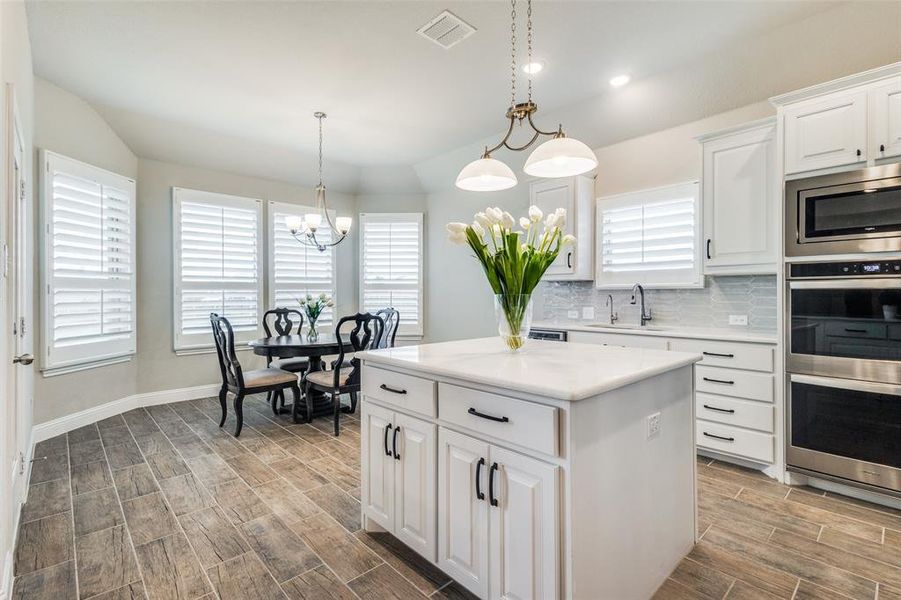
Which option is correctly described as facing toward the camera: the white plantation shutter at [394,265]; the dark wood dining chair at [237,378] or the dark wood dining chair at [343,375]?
the white plantation shutter

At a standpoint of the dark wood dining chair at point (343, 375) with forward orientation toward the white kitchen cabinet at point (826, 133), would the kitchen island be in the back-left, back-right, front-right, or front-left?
front-right

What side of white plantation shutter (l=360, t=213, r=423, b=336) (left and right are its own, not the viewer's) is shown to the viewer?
front

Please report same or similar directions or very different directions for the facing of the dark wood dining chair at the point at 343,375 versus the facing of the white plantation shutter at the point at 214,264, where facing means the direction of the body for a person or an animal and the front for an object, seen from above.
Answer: very different directions

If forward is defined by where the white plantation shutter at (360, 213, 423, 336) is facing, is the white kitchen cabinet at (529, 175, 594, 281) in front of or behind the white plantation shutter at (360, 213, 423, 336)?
in front

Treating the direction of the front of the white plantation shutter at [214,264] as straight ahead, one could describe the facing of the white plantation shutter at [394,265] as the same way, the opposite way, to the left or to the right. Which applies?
to the right

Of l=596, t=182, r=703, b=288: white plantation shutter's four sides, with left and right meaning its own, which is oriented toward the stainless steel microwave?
left

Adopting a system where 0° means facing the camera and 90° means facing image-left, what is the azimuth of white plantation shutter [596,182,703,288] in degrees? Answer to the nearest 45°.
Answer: approximately 45°

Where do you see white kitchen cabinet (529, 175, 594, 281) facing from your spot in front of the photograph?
facing the viewer and to the left of the viewer

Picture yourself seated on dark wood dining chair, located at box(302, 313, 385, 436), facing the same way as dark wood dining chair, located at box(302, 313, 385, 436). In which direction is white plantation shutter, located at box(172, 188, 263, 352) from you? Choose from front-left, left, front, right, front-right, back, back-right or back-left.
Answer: front

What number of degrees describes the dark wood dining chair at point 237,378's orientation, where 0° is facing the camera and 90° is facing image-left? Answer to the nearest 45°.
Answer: approximately 225°

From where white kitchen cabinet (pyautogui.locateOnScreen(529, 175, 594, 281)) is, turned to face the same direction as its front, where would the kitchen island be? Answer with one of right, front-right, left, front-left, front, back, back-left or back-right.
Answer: front-left

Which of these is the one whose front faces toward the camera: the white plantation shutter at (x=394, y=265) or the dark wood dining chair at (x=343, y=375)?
the white plantation shutter

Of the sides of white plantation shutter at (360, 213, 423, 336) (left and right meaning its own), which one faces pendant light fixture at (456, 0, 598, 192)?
front

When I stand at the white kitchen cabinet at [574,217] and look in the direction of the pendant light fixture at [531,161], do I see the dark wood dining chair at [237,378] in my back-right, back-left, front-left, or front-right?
front-right

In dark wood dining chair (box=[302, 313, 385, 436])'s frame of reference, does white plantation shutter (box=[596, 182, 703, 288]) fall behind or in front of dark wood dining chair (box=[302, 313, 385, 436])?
behind

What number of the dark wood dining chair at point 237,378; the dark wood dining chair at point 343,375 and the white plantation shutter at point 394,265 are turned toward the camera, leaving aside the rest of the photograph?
1

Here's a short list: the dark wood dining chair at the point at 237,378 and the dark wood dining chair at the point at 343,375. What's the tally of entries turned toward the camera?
0

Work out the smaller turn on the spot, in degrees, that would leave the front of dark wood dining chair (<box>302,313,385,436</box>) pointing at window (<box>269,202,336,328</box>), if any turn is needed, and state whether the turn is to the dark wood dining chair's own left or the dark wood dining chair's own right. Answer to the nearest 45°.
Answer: approximately 45° to the dark wood dining chair's own right

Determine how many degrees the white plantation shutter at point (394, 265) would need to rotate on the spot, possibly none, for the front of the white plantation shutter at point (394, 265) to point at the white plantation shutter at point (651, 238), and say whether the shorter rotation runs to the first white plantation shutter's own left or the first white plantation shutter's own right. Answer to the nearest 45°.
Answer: approximately 45° to the first white plantation shutter's own left
